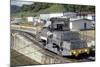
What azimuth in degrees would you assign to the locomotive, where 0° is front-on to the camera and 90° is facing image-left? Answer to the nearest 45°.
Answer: approximately 315°
